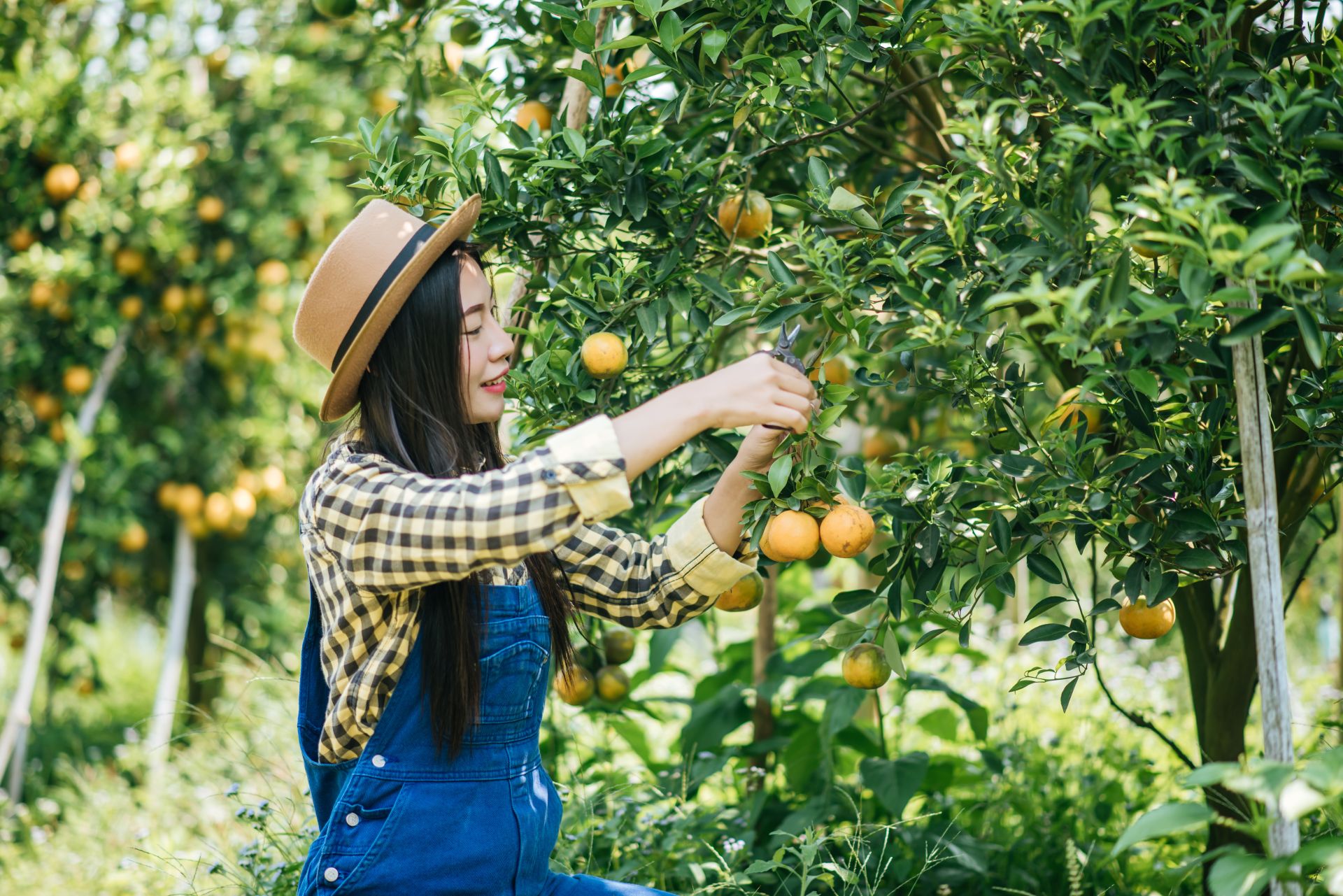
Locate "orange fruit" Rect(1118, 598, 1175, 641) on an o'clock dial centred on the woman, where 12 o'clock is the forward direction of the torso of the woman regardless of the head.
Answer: The orange fruit is roughly at 12 o'clock from the woman.

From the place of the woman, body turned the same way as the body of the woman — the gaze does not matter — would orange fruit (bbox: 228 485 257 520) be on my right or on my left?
on my left

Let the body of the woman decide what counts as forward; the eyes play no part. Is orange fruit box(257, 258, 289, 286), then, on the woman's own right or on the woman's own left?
on the woman's own left

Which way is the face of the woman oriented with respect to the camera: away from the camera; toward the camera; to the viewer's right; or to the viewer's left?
to the viewer's right

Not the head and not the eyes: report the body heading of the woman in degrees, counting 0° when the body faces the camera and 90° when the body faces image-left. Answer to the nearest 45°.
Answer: approximately 270°

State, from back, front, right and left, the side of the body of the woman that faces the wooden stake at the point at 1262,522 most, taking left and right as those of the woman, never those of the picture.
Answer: front
